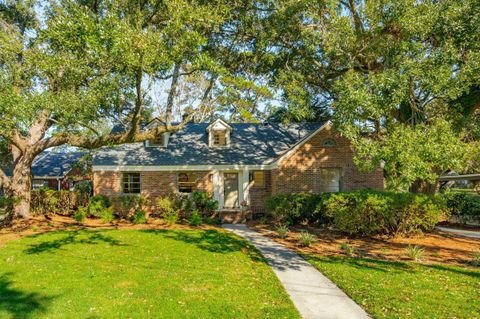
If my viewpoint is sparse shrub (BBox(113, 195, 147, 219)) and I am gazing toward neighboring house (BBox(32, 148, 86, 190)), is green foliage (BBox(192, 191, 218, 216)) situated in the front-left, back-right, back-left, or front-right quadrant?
back-right

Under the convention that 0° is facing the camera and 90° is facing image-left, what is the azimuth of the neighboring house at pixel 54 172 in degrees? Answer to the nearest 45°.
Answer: approximately 0°

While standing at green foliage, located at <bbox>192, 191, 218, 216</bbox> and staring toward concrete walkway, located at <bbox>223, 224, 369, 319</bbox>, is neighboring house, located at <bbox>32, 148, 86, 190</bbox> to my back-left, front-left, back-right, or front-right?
back-right

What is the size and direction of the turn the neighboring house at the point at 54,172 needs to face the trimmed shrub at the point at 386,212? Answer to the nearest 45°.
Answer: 0° — it already faces it
